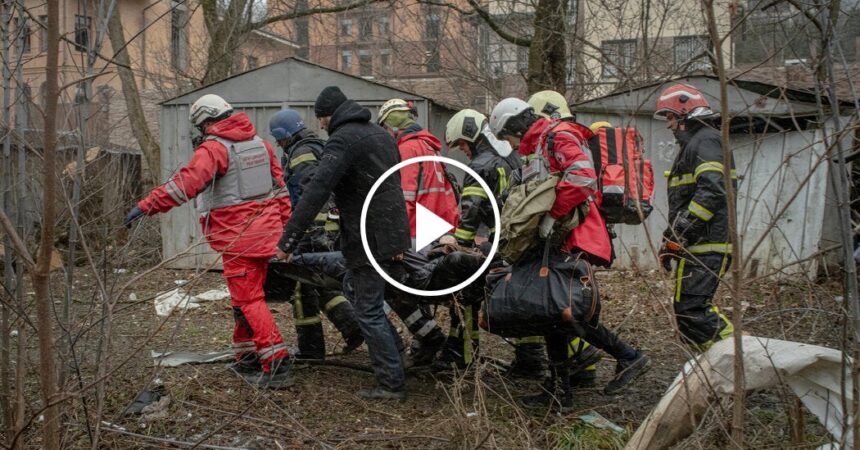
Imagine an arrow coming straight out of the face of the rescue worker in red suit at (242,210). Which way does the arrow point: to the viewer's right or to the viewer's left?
to the viewer's left

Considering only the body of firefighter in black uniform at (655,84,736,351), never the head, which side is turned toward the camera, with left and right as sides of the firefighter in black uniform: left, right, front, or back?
left

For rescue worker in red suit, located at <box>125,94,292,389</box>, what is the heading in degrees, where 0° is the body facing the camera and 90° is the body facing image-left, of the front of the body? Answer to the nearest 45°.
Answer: approximately 135°

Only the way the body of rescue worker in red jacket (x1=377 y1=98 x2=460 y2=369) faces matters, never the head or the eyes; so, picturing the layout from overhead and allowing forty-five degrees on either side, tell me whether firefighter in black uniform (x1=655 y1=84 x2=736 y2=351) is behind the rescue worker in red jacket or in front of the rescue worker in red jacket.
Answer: behind

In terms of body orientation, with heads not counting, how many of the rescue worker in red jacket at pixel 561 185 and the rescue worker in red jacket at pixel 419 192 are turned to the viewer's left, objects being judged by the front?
2

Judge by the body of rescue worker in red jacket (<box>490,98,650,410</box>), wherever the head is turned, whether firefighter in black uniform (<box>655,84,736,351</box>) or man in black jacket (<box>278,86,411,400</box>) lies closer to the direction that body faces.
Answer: the man in black jacket

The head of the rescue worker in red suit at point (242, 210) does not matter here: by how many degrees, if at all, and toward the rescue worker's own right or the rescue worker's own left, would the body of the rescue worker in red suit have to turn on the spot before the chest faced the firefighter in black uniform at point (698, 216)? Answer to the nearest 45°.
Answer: approximately 135° to the rescue worker's own right

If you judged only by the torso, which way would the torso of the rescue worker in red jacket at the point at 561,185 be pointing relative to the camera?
to the viewer's left

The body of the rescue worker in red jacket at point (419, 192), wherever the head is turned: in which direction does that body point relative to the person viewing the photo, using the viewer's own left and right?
facing to the left of the viewer
